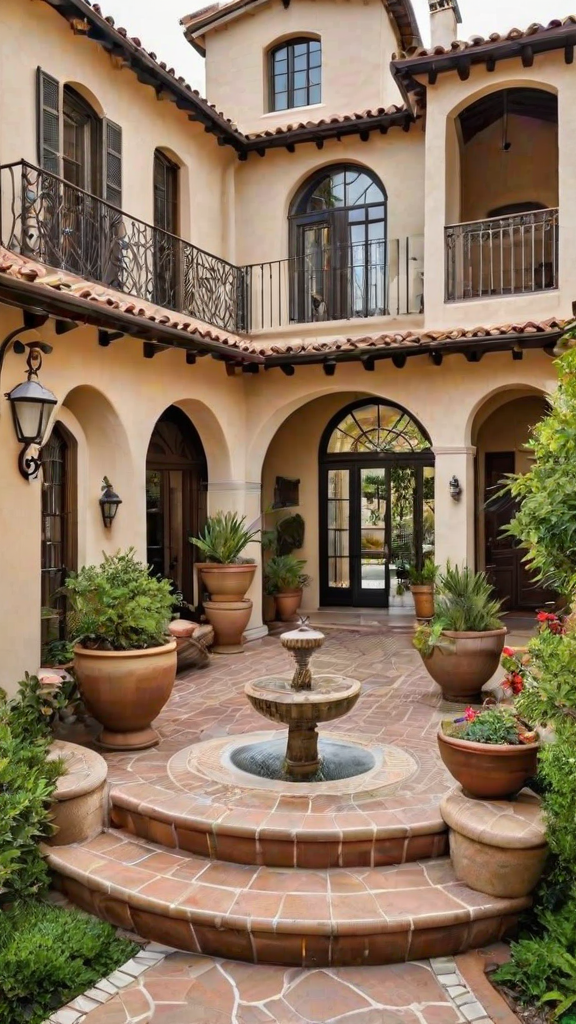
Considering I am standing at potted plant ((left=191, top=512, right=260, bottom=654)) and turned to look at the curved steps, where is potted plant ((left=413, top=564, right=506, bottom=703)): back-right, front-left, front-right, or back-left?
front-left

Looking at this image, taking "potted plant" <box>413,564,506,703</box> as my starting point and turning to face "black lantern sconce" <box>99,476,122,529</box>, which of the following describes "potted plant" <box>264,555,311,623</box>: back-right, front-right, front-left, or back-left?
front-right

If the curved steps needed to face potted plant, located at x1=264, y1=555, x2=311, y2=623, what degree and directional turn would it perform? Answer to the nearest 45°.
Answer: approximately 180°

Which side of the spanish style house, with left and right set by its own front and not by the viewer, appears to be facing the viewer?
front

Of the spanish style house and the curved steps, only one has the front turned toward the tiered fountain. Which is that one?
the spanish style house

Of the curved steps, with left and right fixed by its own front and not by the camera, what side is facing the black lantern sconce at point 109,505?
back

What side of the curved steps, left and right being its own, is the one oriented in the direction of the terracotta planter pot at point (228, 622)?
back

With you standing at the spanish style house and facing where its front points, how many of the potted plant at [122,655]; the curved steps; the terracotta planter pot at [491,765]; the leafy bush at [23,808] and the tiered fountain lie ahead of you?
5

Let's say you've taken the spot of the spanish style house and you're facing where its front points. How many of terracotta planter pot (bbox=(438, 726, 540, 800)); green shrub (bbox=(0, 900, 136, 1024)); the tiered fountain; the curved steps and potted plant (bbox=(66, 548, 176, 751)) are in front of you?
5

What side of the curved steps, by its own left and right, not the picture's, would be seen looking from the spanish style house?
back

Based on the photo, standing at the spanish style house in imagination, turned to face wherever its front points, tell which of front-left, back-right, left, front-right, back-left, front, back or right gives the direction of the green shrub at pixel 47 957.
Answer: front

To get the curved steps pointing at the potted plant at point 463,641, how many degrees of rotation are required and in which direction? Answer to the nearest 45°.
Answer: approximately 135° to its left

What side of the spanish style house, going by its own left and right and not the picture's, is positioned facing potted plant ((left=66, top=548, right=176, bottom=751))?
front
